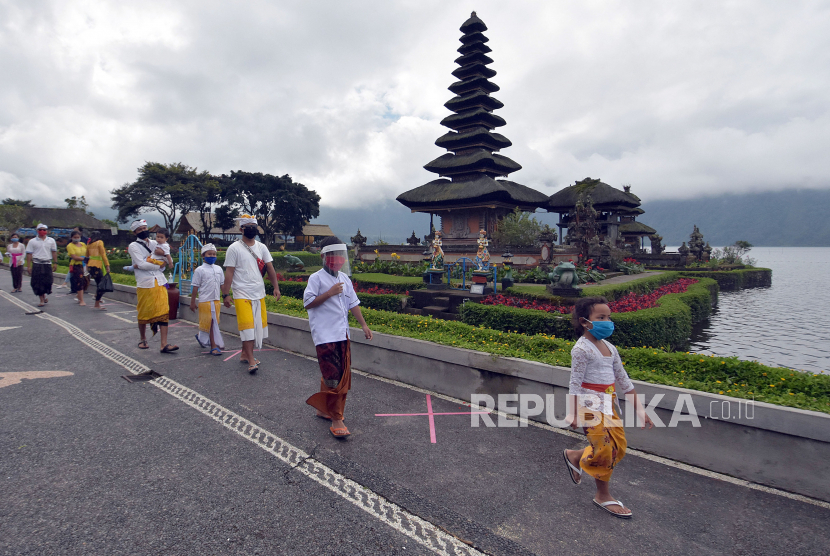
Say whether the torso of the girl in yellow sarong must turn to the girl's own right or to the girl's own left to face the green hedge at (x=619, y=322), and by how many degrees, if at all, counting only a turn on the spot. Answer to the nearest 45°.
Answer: approximately 135° to the girl's own left

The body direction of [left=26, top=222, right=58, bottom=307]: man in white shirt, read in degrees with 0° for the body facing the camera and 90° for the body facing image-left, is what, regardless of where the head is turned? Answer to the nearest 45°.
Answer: approximately 0°

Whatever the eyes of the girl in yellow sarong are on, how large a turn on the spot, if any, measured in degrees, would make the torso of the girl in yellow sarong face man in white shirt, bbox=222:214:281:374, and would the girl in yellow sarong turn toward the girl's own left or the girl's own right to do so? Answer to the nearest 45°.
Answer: approximately 135° to the girl's own right

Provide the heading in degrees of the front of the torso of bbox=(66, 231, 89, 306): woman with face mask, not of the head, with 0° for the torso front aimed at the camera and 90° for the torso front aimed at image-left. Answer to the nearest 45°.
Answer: approximately 315°

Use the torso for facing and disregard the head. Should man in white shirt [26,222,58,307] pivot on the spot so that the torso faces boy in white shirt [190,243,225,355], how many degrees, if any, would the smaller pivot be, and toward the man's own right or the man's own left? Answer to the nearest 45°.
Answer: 0° — they already face them

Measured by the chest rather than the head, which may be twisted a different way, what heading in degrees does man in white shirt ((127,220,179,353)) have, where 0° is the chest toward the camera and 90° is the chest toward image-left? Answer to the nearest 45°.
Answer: approximately 315°
